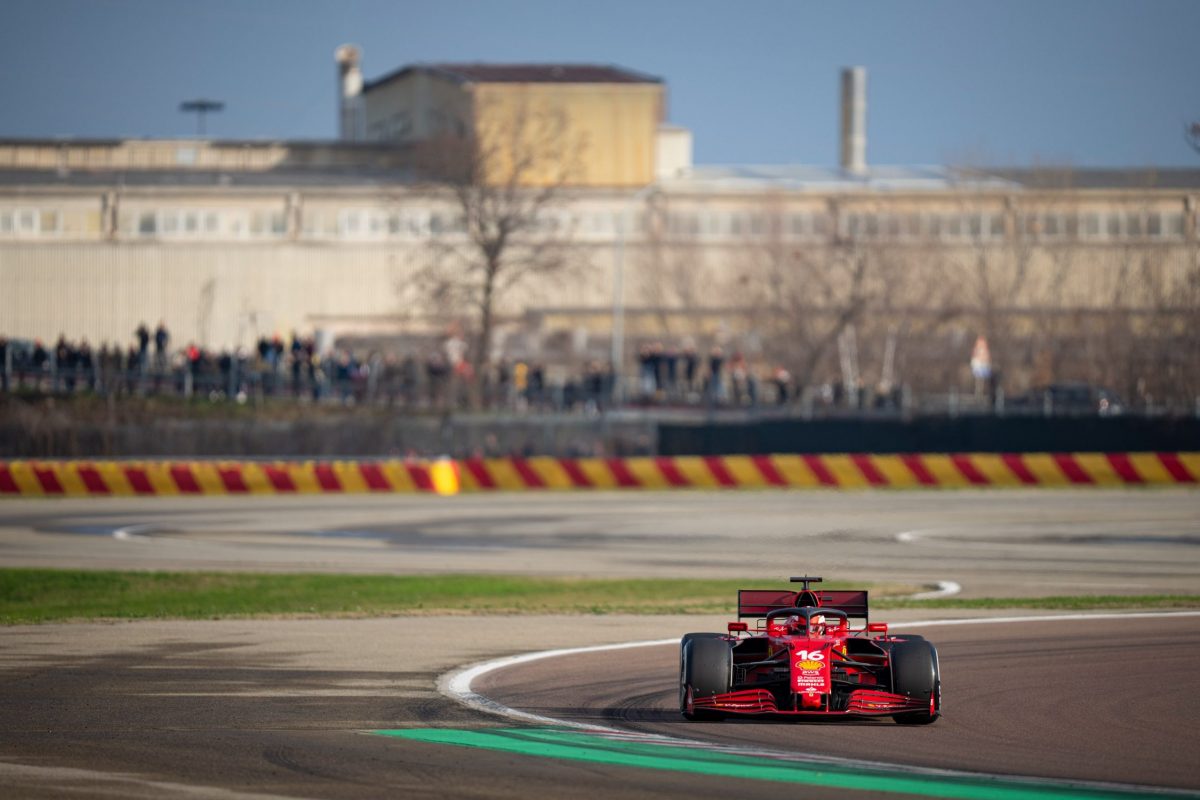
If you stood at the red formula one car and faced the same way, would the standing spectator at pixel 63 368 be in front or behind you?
behind

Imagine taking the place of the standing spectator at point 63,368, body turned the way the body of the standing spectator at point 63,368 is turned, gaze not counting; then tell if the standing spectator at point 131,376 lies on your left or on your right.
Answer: on your left

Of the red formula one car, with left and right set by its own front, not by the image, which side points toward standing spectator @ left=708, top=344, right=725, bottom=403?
back

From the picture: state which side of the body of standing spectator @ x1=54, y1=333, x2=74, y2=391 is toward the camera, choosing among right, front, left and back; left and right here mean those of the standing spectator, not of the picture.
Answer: front

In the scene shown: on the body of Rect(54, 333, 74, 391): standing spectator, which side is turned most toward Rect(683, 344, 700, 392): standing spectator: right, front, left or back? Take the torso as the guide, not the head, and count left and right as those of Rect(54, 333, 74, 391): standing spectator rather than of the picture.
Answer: left

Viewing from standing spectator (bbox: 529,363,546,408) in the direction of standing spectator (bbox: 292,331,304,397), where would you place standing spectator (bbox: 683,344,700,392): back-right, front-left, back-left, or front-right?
back-right

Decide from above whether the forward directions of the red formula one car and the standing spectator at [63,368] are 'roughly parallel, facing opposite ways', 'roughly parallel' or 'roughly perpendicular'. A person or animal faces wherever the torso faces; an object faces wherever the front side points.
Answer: roughly parallel

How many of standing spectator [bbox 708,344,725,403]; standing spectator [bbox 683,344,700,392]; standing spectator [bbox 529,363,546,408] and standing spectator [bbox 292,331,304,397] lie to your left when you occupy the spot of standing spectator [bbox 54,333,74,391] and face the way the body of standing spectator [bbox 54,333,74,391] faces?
4

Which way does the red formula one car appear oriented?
toward the camera

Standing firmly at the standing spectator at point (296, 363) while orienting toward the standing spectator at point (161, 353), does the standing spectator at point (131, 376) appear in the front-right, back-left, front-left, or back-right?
front-left

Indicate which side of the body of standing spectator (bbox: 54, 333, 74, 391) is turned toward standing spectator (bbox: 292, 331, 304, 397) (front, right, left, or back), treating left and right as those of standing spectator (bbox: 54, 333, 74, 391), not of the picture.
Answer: left

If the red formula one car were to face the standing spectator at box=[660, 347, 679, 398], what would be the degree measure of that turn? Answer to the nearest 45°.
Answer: approximately 180°

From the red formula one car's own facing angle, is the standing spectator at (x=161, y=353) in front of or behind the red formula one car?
behind

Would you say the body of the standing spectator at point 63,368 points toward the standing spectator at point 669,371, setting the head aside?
no

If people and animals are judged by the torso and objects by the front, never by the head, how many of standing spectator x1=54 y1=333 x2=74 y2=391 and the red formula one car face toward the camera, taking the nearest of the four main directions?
2

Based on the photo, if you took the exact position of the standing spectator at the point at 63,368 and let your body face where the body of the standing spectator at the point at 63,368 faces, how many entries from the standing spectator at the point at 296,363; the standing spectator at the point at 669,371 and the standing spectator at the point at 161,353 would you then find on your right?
0
